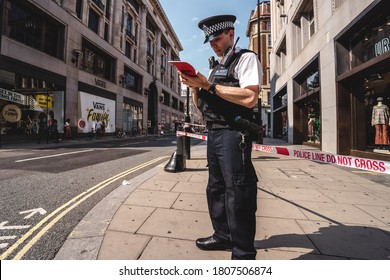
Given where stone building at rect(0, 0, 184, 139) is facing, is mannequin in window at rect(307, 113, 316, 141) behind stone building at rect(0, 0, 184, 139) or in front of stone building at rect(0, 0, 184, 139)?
in front

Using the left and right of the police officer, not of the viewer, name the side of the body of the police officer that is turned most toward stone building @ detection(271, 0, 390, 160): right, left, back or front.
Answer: back

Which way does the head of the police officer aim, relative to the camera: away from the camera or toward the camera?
toward the camera

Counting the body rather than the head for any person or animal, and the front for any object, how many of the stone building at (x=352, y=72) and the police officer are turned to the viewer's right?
0

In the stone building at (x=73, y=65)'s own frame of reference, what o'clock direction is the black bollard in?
The black bollard is roughly at 1 o'clock from the stone building.

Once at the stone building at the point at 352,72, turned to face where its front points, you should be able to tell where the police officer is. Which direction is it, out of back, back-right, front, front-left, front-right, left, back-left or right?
front-left

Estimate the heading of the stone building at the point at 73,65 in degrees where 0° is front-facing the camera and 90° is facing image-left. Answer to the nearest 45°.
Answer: approximately 315°

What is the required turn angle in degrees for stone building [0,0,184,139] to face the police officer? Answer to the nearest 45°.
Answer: approximately 45° to its right

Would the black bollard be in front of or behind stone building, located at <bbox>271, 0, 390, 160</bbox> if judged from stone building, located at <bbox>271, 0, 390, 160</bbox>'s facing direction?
in front

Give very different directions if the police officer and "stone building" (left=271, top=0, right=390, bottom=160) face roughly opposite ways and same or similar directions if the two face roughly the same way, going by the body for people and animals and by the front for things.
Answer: same or similar directions

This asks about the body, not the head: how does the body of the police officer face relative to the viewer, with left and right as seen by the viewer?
facing the viewer and to the left of the viewer
